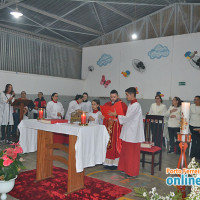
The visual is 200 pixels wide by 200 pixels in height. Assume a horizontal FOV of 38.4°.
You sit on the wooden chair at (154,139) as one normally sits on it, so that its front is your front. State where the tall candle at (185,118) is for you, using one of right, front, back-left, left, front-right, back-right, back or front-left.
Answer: front-left

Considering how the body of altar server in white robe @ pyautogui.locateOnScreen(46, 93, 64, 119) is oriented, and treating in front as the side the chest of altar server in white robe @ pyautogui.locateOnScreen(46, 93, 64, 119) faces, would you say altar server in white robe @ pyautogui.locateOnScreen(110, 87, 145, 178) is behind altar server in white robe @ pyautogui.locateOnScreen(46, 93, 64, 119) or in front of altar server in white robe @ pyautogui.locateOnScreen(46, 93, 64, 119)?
in front

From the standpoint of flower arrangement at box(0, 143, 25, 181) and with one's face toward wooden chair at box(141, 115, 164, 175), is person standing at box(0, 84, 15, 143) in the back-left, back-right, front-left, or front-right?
front-left

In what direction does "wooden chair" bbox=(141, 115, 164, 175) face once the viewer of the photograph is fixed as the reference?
facing the viewer and to the left of the viewer

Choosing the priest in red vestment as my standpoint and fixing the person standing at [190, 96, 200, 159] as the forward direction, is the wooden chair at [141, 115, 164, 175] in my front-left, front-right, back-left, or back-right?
front-right

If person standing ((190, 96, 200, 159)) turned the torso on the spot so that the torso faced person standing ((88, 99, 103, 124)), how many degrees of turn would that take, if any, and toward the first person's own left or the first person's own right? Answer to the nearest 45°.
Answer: approximately 90° to the first person's own right

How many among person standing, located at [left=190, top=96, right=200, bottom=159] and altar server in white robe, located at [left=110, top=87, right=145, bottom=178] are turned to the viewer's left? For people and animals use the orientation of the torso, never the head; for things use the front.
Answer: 1

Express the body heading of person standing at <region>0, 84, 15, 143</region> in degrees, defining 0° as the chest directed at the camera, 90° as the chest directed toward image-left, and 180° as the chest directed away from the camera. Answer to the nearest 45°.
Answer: approximately 315°
